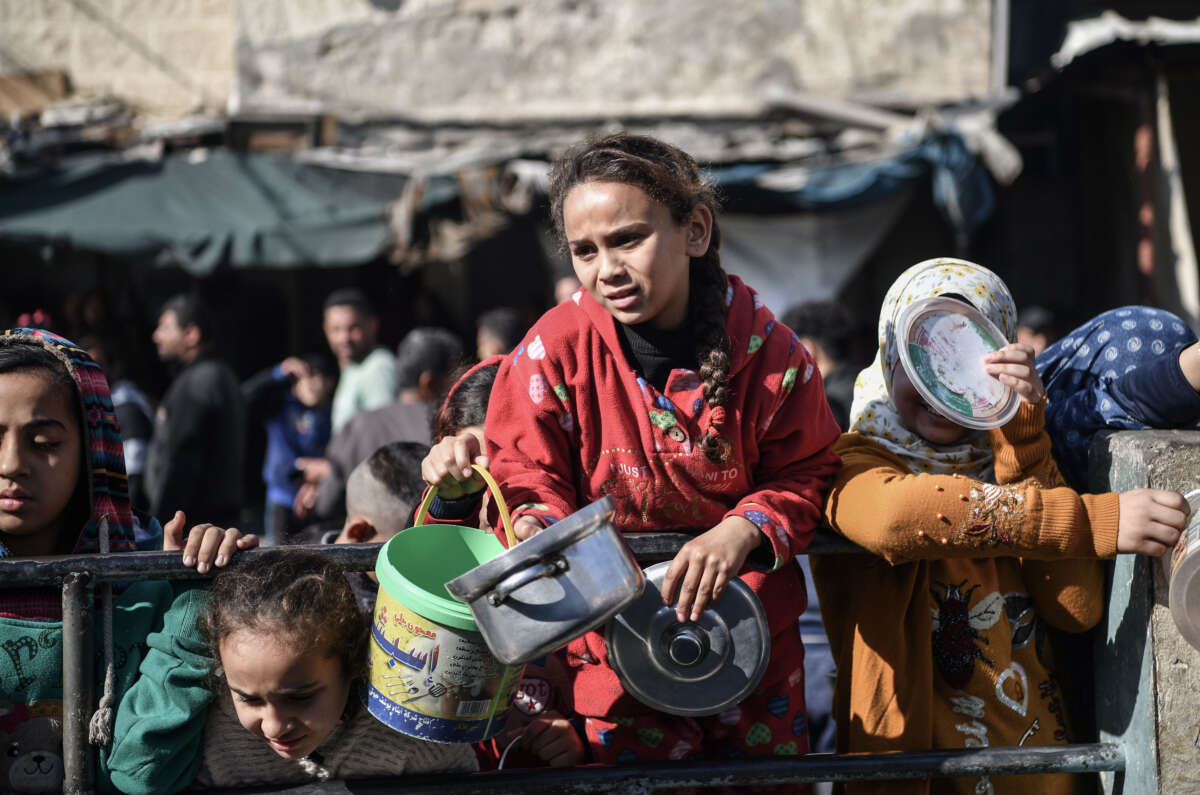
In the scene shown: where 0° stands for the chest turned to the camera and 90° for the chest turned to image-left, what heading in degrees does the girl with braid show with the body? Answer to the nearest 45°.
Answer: approximately 0°

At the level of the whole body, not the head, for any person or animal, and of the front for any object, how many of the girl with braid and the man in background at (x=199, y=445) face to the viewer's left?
1

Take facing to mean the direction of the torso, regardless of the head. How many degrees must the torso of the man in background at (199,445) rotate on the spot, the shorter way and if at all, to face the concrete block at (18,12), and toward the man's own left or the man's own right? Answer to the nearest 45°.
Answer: approximately 90° to the man's own right

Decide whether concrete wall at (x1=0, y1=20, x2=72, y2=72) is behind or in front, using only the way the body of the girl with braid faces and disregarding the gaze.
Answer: behind

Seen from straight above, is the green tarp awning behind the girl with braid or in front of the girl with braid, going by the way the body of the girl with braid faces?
behind

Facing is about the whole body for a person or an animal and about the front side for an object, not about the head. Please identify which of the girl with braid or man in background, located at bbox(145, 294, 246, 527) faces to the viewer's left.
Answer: the man in background

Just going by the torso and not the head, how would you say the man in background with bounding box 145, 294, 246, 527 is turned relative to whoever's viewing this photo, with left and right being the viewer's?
facing to the left of the viewer

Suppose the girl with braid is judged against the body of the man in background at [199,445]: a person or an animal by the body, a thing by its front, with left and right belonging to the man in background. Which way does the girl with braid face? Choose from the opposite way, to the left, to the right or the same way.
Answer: to the left

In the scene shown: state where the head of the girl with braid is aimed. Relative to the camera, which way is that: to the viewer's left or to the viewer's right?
to the viewer's left
